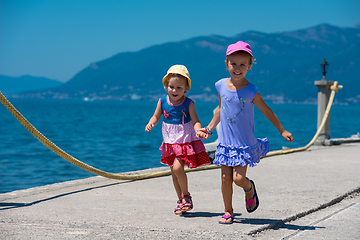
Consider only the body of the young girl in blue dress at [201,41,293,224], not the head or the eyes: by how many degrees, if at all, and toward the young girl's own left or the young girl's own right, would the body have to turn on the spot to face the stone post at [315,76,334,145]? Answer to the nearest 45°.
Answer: approximately 180°

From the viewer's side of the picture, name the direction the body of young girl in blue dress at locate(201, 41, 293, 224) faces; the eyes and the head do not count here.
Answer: toward the camera

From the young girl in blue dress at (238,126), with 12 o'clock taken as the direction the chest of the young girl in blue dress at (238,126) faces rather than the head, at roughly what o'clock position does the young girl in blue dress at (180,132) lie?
the young girl in blue dress at (180,132) is roughly at 4 o'clock from the young girl in blue dress at (238,126).
